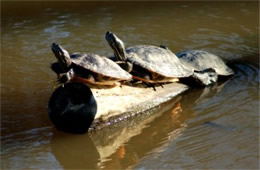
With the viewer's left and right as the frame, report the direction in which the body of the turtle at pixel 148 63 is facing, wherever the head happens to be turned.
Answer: facing to the left of the viewer

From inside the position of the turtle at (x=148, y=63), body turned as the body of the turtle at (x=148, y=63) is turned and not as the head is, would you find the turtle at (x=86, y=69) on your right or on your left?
on your left

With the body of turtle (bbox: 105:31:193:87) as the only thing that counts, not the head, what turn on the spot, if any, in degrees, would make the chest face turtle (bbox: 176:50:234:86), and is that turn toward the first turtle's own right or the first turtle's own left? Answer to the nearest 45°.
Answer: approximately 135° to the first turtle's own right
